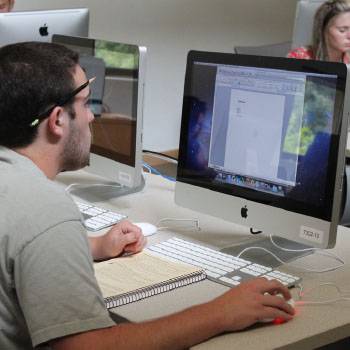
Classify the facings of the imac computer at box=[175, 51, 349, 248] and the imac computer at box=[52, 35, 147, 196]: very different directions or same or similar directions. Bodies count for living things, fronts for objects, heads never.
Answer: same or similar directions

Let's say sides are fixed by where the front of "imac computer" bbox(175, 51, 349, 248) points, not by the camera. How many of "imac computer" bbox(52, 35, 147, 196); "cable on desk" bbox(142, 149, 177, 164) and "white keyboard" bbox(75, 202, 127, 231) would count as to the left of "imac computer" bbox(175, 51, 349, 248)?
0

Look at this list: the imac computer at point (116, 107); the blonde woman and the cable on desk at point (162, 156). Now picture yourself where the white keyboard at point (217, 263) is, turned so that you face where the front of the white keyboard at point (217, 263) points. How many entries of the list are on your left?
0

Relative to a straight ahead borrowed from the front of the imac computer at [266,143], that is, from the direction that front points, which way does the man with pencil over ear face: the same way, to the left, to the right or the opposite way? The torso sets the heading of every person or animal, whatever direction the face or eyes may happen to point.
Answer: the opposite way

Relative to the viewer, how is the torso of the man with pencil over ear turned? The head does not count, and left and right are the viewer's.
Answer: facing away from the viewer and to the right of the viewer

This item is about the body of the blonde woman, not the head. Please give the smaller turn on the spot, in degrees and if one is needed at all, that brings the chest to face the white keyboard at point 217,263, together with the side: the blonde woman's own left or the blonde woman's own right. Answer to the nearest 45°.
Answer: approximately 45° to the blonde woman's own right

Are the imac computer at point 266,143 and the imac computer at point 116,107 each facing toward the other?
no

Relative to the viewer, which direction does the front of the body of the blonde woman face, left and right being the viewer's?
facing the viewer and to the right of the viewer

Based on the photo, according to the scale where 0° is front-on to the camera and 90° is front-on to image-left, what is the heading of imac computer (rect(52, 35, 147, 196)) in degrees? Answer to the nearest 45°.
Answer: approximately 45°

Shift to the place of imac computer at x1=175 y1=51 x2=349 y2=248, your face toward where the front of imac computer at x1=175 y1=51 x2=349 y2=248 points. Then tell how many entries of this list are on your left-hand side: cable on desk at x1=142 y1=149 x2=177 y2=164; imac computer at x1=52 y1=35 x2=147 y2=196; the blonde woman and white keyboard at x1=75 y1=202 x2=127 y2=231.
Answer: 0

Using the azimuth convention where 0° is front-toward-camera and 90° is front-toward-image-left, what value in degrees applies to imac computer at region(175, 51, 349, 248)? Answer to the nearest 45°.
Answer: approximately 45°

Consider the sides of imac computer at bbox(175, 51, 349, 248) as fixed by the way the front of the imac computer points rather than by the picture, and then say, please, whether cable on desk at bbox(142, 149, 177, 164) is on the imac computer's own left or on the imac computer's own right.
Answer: on the imac computer's own right

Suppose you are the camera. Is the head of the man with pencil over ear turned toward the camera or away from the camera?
away from the camera

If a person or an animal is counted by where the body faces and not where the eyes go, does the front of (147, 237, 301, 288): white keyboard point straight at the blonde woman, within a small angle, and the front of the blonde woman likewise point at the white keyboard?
no

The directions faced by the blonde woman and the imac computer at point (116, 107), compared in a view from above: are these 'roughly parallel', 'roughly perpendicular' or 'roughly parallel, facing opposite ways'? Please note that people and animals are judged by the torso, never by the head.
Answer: roughly perpendicular
